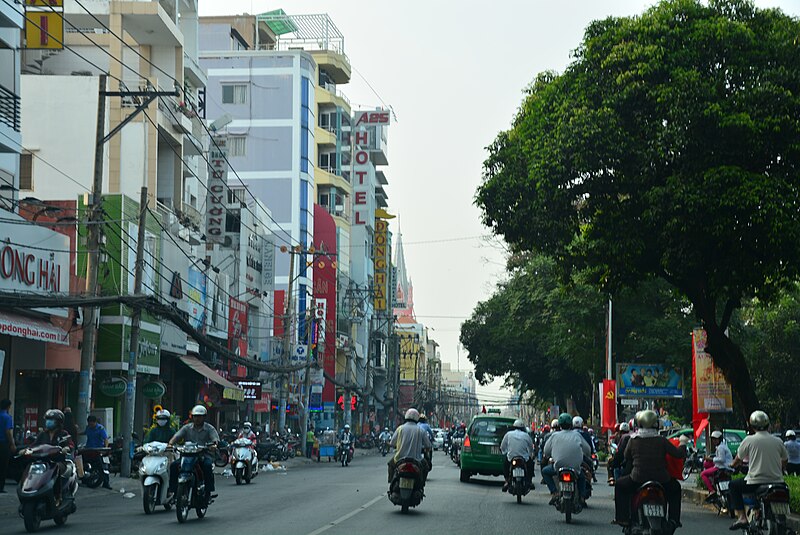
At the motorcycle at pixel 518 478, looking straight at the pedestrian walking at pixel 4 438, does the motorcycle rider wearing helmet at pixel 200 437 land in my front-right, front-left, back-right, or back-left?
front-left

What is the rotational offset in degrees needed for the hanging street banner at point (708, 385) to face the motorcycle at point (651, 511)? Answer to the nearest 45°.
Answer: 0° — it already faces it

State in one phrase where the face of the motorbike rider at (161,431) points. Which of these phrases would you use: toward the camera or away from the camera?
toward the camera

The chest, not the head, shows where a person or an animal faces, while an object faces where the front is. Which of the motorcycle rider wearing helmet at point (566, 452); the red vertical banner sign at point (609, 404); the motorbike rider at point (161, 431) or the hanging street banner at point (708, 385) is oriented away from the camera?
the motorcycle rider wearing helmet

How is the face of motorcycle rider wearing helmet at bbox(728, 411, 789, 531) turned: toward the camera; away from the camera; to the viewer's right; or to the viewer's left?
away from the camera

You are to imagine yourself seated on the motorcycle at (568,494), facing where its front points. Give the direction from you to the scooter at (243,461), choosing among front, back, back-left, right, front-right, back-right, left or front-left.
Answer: front-left

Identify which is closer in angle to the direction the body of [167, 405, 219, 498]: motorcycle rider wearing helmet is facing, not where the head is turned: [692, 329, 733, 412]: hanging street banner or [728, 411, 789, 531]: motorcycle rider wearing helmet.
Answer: the motorcycle rider wearing helmet

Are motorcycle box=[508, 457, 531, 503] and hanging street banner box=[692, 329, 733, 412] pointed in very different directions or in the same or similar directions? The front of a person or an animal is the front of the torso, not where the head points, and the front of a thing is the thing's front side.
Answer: very different directions

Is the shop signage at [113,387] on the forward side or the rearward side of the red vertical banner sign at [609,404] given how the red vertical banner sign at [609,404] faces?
on the forward side

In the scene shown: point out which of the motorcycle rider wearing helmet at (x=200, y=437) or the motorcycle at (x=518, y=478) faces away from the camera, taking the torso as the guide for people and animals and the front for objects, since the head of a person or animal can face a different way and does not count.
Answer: the motorcycle

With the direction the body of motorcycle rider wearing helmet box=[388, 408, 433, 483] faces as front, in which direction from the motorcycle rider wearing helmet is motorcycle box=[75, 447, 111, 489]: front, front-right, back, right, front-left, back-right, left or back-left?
front-left

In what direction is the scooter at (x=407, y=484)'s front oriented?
away from the camera

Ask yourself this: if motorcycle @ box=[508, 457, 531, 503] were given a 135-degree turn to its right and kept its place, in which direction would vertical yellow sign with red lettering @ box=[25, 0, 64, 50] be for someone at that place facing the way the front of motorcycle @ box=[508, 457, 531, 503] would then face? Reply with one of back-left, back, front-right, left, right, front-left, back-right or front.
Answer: back

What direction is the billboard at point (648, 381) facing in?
toward the camera

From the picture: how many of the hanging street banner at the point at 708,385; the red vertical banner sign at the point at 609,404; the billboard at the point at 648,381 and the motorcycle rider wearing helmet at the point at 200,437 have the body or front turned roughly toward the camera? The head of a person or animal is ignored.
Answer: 4

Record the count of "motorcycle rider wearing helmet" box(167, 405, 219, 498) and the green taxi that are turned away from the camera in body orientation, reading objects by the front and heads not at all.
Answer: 1

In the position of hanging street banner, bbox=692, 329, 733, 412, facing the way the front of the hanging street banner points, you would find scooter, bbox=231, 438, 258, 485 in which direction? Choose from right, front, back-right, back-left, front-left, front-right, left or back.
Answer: right

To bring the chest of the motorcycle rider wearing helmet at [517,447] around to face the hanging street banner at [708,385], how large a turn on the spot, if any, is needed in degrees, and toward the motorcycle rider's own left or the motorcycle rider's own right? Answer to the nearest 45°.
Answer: approximately 45° to the motorcycle rider's own right

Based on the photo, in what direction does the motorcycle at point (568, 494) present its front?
away from the camera

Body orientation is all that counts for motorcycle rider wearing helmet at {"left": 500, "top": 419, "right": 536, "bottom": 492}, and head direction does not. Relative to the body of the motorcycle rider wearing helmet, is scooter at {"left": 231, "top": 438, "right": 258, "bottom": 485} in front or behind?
in front

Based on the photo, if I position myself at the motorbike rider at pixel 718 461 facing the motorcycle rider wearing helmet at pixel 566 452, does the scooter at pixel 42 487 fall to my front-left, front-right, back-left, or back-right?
front-right

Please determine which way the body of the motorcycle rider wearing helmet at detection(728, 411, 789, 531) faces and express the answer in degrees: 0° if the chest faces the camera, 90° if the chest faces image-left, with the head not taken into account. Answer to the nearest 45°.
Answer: approximately 135°
